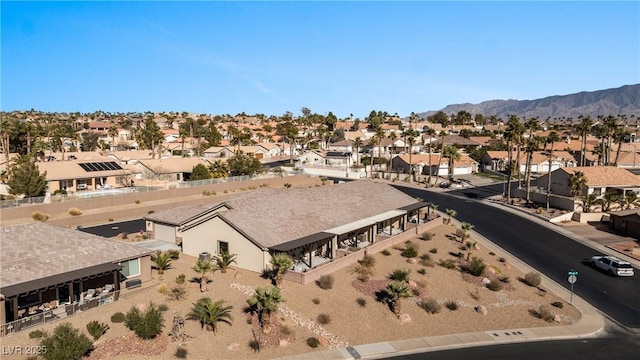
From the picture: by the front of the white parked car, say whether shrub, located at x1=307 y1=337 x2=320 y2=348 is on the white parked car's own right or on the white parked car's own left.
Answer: on the white parked car's own left

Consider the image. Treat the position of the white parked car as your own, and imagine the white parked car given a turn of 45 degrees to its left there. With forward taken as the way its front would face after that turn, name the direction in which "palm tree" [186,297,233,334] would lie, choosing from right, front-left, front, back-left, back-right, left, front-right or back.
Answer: front-left
